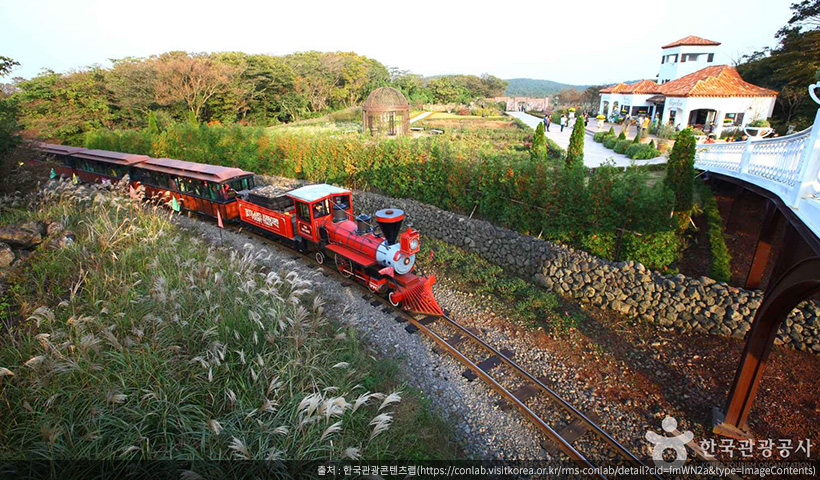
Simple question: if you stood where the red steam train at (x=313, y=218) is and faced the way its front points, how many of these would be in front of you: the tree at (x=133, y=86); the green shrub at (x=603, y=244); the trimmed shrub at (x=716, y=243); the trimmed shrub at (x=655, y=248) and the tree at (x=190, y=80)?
3

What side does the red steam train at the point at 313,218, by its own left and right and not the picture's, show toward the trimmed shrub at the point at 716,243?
front

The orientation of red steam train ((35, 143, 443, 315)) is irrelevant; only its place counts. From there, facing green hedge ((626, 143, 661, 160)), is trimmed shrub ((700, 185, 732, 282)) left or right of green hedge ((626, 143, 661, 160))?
right

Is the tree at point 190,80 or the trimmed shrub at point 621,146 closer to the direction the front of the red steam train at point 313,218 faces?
the trimmed shrub

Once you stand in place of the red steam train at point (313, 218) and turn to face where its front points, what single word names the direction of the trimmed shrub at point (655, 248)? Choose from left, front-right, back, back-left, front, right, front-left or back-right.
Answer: front

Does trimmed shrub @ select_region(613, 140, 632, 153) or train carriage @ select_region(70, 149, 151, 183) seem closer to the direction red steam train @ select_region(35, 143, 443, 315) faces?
the trimmed shrub

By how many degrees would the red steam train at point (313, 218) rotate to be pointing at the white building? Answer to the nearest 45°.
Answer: approximately 45° to its left

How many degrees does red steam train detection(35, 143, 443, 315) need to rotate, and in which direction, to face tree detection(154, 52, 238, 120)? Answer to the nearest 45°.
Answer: approximately 135° to its left

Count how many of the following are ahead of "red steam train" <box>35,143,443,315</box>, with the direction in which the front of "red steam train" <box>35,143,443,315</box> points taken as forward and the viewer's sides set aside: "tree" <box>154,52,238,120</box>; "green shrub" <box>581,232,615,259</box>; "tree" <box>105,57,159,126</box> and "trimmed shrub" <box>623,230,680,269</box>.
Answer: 2

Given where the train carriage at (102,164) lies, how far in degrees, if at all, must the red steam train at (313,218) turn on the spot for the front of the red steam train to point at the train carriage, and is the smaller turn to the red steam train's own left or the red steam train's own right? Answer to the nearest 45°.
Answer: approximately 180°

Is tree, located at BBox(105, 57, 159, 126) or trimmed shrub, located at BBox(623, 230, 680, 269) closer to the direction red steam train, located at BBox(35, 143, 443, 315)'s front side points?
the trimmed shrub

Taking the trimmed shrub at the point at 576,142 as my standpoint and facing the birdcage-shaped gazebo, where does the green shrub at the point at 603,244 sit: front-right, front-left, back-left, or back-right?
back-left

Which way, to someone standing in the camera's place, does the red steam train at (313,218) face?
facing the viewer and to the right of the viewer
